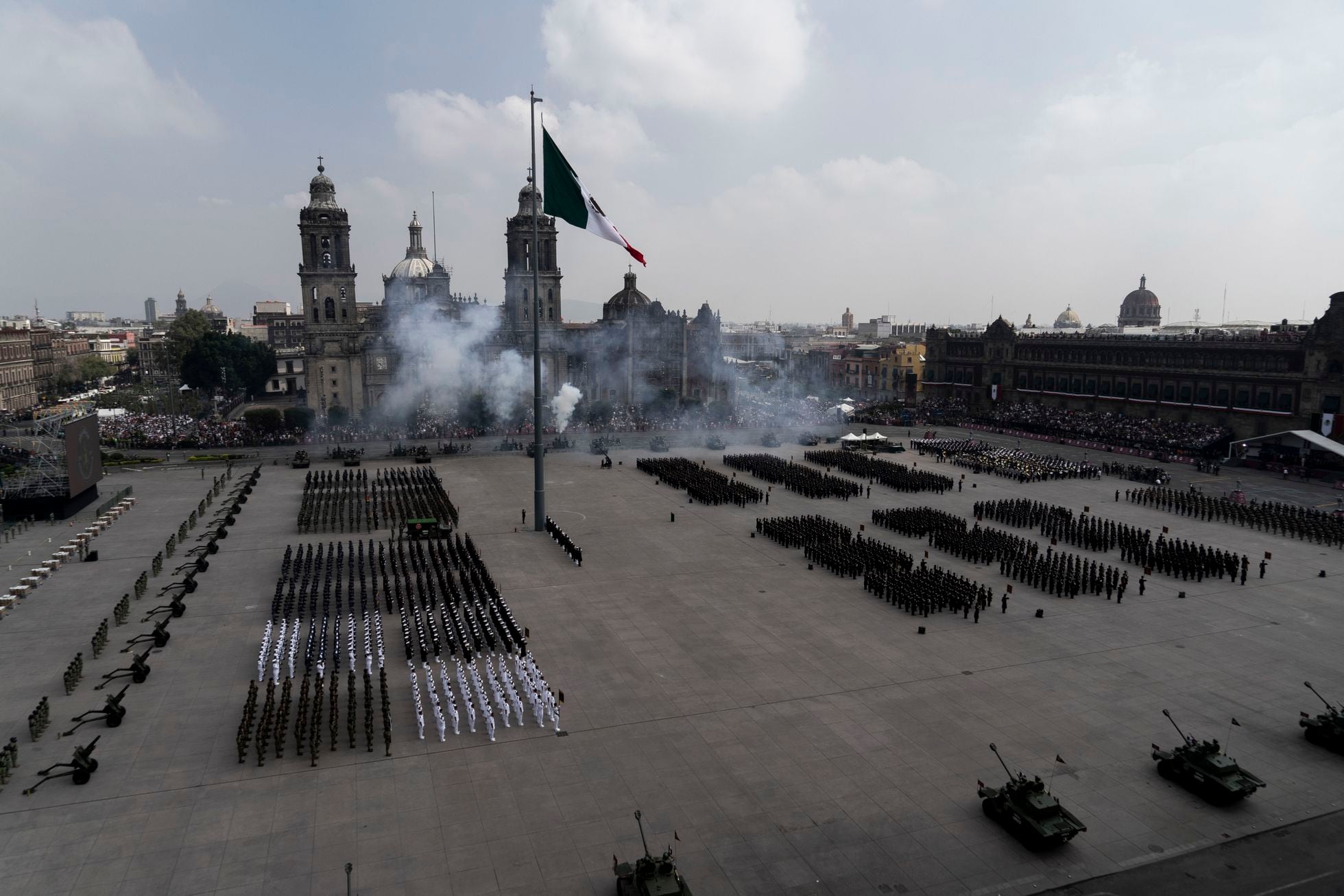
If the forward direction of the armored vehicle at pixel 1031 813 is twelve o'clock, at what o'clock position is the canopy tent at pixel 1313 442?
The canopy tent is roughly at 2 o'clock from the armored vehicle.

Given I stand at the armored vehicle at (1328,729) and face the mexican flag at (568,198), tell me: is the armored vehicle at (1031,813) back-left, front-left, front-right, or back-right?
front-left

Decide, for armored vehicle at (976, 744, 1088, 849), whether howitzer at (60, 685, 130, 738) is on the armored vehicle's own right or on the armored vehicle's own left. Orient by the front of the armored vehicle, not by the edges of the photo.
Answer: on the armored vehicle's own left

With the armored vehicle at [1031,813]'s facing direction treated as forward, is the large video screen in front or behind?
in front

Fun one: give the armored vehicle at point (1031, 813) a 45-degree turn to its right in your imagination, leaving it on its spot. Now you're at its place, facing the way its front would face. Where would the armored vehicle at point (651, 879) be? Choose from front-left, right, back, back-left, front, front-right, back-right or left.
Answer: back-left

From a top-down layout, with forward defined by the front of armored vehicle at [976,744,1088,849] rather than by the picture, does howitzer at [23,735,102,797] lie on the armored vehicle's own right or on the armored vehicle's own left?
on the armored vehicle's own left

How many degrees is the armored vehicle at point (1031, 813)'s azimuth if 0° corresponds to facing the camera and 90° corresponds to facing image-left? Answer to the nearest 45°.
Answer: approximately 135°

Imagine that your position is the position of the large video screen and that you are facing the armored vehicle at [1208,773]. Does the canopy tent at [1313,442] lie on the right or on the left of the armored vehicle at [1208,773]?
left

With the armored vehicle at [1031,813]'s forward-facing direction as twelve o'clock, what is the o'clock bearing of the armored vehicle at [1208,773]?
the armored vehicle at [1208,773] is roughly at 3 o'clock from the armored vehicle at [1031,813].

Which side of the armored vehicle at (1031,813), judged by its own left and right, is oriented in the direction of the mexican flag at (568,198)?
front

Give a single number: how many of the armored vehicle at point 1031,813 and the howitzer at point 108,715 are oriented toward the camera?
0

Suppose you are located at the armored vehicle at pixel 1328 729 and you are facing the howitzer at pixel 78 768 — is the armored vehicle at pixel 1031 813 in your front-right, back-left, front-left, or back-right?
front-left
